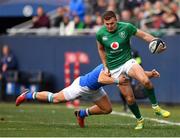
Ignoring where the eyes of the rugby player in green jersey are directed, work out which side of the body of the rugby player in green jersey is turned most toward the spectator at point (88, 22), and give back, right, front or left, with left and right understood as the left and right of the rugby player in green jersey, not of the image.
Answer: back

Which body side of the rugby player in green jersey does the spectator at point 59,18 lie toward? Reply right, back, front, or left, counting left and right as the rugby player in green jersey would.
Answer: back

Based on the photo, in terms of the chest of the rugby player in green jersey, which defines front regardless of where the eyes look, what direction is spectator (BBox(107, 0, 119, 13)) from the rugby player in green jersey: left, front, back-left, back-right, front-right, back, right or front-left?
back

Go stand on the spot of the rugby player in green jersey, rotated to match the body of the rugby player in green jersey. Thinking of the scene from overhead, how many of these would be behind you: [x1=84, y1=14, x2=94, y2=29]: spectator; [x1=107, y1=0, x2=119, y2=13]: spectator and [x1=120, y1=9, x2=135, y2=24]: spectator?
3

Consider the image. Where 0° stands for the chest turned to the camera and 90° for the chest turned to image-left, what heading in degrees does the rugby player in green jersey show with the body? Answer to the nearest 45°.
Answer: approximately 0°

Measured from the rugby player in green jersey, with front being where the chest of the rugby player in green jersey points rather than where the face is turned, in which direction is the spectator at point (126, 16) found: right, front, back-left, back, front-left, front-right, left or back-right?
back

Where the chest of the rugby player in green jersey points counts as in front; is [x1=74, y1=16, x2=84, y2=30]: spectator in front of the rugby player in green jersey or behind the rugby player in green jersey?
behind
